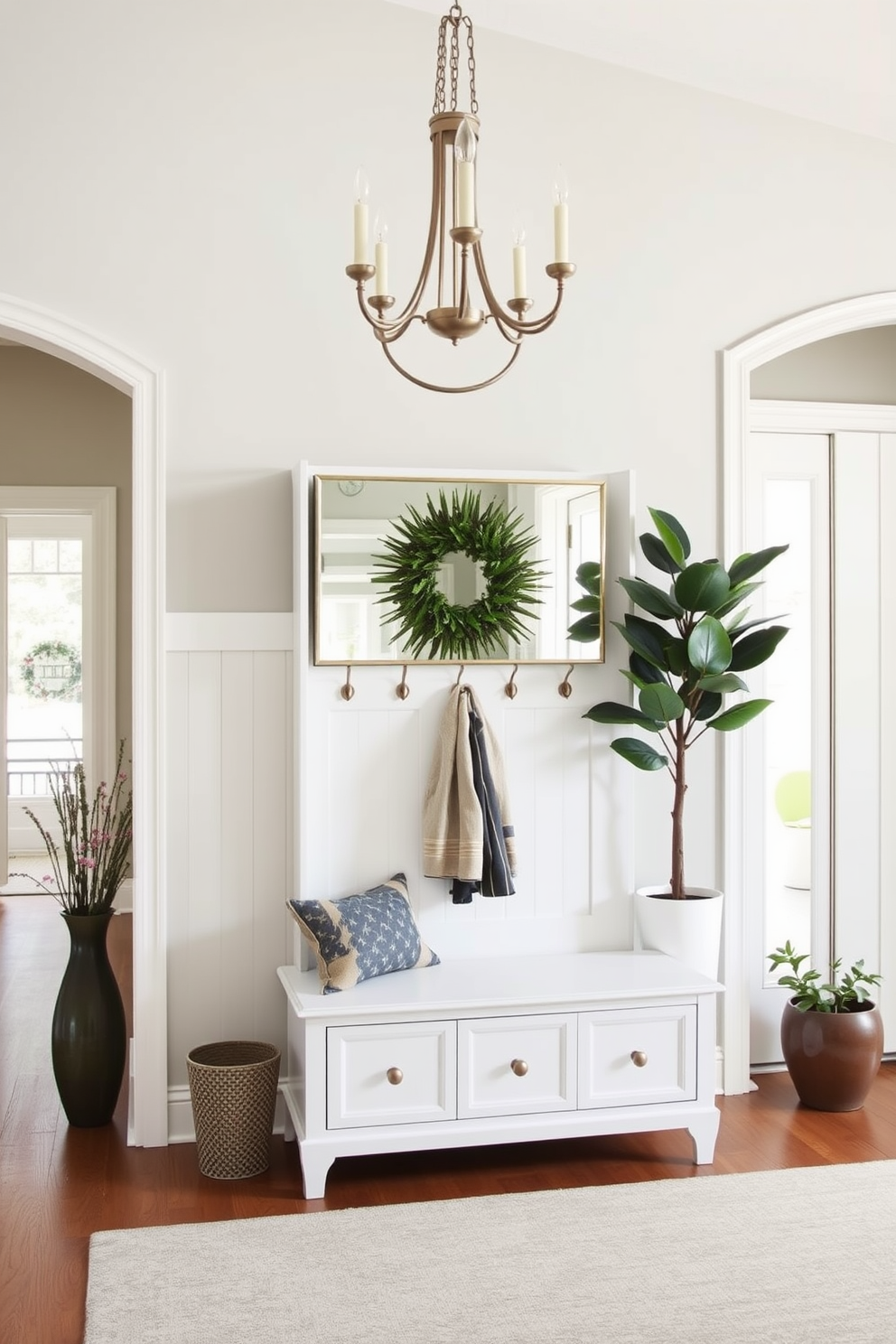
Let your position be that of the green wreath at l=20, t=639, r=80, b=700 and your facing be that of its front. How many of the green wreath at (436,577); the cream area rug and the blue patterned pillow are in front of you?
3

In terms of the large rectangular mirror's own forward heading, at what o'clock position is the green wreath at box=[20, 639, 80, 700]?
The green wreath is roughly at 5 o'clock from the large rectangular mirror.

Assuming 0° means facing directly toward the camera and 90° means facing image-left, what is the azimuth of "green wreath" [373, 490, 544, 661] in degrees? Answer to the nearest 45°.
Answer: approximately 0°

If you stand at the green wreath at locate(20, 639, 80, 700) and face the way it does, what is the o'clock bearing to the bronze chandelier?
The bronze chandelier is roughly at 12 o'clock from the green wreath.

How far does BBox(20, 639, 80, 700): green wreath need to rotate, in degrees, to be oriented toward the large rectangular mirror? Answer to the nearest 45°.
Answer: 0° — it already faces it

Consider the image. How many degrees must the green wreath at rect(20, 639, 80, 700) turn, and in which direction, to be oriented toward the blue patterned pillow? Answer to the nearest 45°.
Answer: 0° — it already faces it
